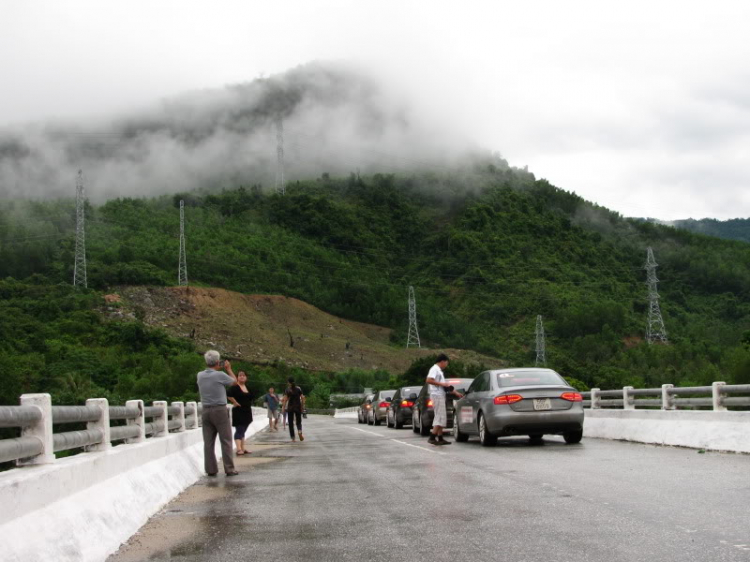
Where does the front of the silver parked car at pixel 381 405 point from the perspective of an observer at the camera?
facing away from the viewer and to the left of the viewer

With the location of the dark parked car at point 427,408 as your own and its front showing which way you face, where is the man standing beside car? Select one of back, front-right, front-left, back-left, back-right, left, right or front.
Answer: back-left

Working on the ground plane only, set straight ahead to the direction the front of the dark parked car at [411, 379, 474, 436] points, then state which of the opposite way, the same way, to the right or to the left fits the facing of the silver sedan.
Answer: the same way

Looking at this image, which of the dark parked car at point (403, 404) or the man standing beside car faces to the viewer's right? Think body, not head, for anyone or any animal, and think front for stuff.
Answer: the man standing beside car

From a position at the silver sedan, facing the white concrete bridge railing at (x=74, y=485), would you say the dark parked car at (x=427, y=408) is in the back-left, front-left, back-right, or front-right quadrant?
back-right

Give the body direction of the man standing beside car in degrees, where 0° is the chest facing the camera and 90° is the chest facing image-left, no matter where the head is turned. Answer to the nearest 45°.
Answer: approximately 270°

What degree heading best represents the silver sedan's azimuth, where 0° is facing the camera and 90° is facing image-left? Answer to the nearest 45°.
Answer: approximately 135°

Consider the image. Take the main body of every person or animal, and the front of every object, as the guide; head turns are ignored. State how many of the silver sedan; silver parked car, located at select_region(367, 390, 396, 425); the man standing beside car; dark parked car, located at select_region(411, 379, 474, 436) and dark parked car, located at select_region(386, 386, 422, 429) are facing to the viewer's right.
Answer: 1

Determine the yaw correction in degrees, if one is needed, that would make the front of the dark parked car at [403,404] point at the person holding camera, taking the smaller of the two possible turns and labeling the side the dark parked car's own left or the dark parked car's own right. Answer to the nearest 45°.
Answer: approximately 135° to the dark parked car's own left

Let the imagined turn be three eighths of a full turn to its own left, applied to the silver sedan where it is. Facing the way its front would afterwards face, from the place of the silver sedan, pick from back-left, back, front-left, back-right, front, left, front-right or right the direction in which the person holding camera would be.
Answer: front-right

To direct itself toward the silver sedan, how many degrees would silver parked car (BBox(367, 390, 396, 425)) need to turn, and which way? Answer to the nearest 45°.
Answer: approximately 135° to its left

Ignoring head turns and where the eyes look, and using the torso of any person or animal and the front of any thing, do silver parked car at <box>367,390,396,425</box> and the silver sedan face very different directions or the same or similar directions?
same or similar directions

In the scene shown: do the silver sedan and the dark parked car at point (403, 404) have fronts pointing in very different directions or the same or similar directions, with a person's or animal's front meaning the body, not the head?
same or similar directions

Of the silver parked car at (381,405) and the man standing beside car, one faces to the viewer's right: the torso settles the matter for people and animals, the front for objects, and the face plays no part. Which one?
the man standing beside car

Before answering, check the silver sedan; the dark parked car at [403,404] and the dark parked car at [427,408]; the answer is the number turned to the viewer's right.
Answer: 0

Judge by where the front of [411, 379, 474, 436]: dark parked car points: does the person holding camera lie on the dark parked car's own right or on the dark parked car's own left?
on the dark parked car's own left

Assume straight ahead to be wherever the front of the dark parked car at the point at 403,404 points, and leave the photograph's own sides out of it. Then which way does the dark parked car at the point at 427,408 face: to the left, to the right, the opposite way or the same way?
the same way

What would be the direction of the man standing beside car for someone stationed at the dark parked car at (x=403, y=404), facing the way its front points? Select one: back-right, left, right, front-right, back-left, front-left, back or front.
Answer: back-left

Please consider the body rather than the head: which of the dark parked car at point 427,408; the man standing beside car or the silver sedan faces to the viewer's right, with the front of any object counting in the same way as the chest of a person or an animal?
the man standing beside car

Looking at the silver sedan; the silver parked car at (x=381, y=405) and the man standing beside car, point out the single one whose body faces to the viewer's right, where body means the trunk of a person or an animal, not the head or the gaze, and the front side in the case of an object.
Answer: the man standing beside car

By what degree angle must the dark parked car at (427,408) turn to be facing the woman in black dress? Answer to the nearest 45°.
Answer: approximately 90° to its left
